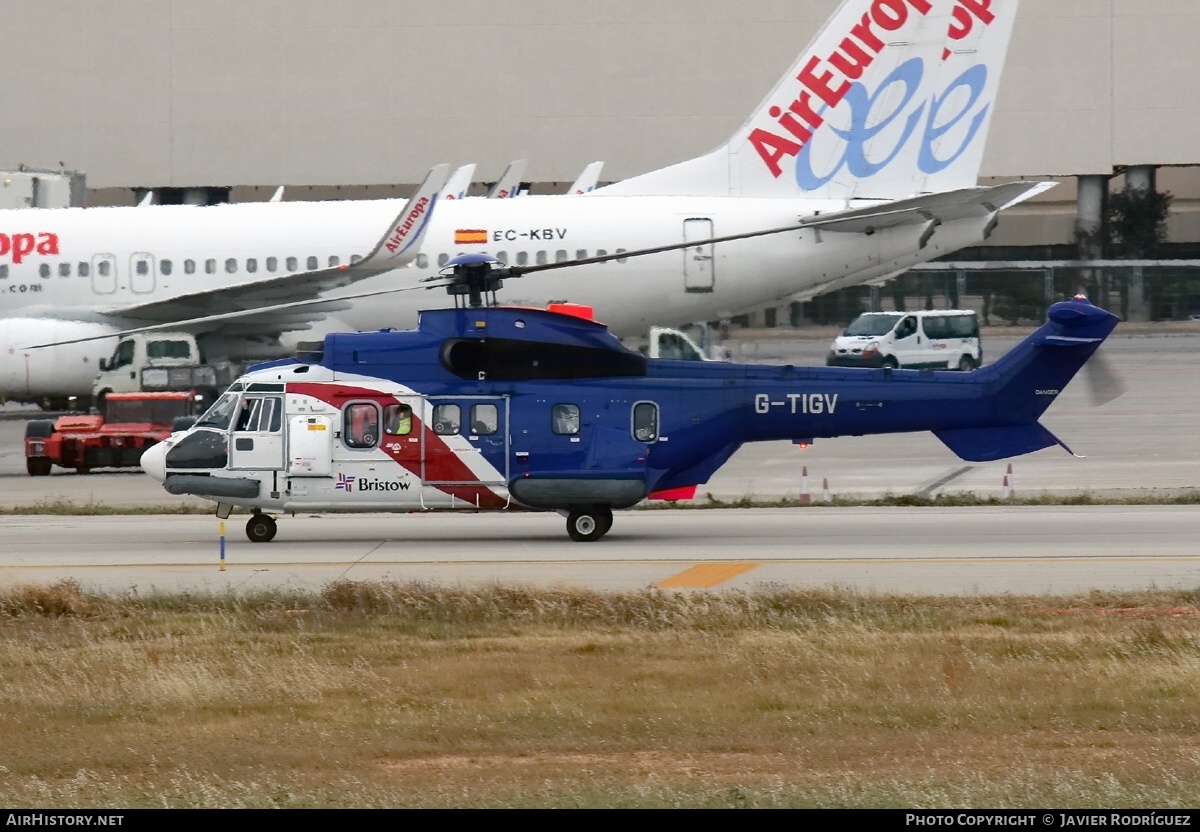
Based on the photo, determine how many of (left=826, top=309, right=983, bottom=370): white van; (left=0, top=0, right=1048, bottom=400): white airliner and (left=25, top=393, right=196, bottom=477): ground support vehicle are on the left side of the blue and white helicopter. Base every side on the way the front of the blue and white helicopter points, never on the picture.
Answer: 0

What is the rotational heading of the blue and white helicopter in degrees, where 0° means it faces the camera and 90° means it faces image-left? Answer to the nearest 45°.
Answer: approximately 90°

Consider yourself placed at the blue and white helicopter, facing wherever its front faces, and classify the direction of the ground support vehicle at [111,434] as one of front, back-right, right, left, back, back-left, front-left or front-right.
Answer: front-right

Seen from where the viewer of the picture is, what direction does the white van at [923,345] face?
facing the viewer and to the left of the viewer

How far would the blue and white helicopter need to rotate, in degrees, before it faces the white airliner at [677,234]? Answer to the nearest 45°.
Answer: approximately 90° to its right

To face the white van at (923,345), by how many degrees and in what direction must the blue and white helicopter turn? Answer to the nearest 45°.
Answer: approximately 90° to its right

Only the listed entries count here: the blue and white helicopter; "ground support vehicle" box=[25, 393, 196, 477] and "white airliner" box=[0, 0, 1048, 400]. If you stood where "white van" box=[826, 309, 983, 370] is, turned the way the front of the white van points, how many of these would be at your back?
0

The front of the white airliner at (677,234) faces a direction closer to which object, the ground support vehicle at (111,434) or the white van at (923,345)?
the ground support vehicle

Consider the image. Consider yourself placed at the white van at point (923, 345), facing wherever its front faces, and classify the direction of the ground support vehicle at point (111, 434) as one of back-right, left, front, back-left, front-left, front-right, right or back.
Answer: front

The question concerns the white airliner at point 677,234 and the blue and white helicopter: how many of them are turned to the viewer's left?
2

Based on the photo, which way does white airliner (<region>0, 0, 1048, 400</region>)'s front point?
to the viewer's left

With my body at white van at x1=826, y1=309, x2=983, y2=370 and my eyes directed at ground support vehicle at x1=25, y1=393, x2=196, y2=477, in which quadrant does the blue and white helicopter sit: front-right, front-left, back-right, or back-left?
front-left

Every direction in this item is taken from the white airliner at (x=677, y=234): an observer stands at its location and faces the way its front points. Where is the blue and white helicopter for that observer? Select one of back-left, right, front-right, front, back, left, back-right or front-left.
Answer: left

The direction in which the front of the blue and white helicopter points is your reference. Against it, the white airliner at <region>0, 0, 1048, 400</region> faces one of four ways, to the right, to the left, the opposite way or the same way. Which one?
the same way

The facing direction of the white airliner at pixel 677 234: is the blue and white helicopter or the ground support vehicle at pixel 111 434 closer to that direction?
the ground support vehicle

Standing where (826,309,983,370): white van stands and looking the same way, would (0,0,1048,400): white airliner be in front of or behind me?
in front

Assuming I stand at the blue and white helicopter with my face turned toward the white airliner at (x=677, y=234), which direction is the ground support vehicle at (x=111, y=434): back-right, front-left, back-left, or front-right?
front-left
